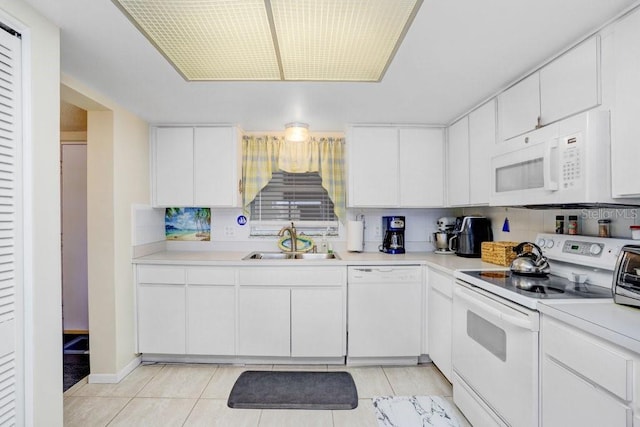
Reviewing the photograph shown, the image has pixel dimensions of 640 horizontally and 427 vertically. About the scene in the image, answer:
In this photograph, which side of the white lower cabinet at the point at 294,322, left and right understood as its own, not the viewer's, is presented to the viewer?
front

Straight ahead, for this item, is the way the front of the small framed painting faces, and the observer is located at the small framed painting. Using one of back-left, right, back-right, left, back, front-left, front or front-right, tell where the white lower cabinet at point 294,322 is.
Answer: front-left

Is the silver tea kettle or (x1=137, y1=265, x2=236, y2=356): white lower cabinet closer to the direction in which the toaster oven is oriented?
the white lower cabinet

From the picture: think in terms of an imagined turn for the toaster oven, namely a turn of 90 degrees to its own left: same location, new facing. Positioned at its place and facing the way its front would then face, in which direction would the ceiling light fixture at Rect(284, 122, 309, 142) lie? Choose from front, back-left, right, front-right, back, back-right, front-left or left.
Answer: back-right

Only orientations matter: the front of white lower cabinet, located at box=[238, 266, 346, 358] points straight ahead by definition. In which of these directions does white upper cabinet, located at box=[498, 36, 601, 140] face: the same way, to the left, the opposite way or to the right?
to the right

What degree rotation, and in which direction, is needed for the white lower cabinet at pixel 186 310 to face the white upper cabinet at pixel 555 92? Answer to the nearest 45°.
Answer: approximately 45° to its left

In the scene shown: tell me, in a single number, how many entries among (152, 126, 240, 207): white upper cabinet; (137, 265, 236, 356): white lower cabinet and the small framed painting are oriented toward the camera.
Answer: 3

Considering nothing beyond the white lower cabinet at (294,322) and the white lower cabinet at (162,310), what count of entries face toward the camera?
2

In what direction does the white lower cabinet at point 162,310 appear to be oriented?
toward the camera

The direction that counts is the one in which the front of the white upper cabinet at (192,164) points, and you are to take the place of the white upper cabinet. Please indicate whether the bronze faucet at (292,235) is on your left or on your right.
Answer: on your left

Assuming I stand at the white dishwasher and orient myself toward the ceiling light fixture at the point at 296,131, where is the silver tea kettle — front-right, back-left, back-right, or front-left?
back-left

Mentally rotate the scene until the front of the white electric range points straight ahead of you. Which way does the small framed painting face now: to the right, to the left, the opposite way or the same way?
to the left

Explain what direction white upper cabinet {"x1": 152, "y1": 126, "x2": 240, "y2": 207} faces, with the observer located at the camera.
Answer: facing the viewer

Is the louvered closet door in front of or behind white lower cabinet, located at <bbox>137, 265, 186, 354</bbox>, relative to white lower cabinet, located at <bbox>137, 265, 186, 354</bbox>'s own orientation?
in front
